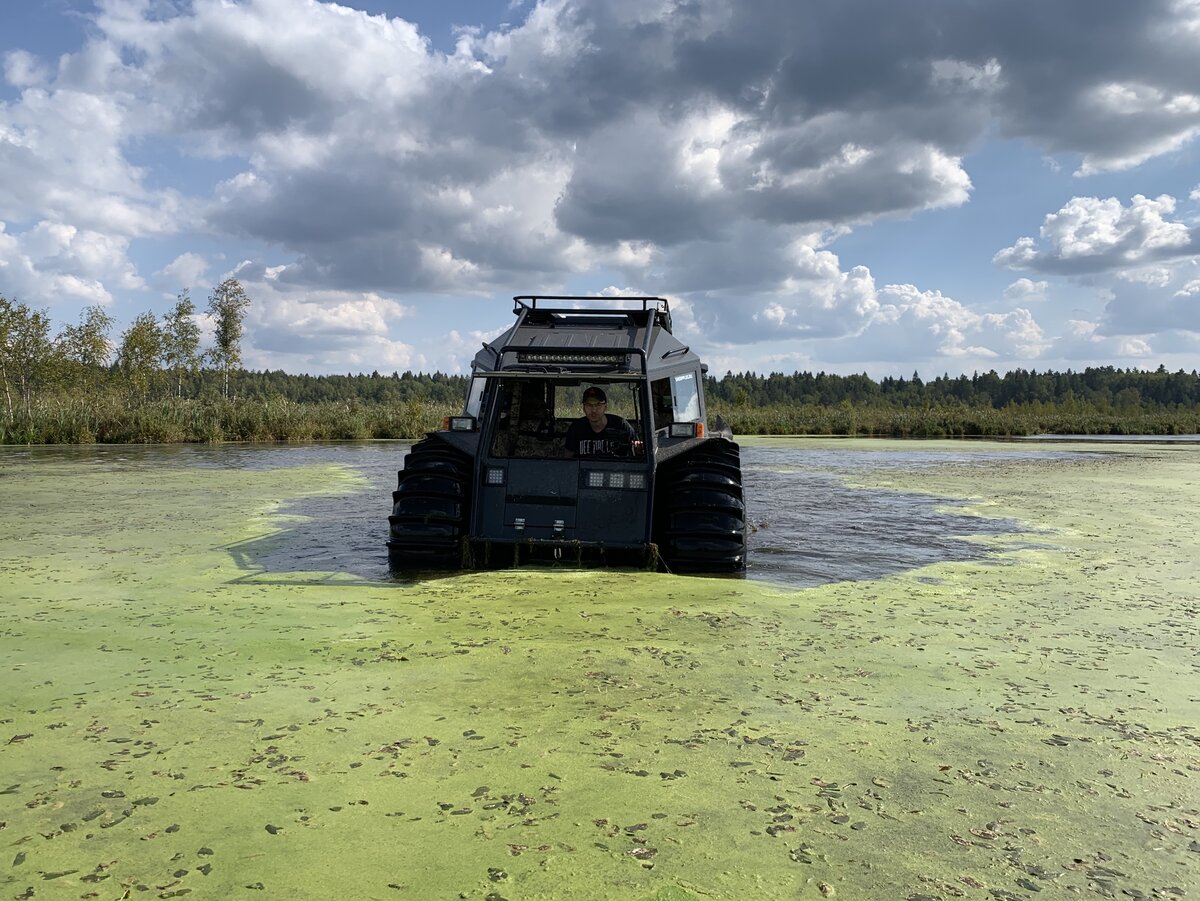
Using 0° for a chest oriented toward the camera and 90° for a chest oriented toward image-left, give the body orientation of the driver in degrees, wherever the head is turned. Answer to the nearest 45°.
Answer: approximately 0°

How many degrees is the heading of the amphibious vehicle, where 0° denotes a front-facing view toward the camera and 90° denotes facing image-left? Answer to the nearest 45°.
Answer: approximately 0°
